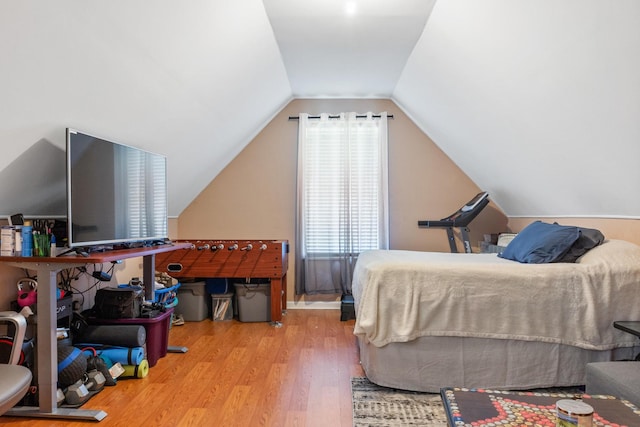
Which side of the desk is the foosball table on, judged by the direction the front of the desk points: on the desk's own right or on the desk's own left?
on the desk's own left

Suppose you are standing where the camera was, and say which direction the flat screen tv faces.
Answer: facing the viewer and to the right of the viewer

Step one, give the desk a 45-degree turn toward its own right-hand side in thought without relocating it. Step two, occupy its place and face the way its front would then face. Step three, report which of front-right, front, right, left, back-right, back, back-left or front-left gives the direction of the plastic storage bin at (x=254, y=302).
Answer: back-left

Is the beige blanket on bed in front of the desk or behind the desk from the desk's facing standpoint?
in front

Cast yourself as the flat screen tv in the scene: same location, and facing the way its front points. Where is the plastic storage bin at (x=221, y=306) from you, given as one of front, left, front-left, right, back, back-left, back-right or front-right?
left

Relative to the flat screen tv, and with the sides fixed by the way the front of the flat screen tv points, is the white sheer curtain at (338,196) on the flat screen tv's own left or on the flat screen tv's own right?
on the flat screen tv's own left

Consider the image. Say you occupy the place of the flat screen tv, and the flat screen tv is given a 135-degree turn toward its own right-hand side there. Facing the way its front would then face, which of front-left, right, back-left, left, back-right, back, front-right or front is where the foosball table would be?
back-right
